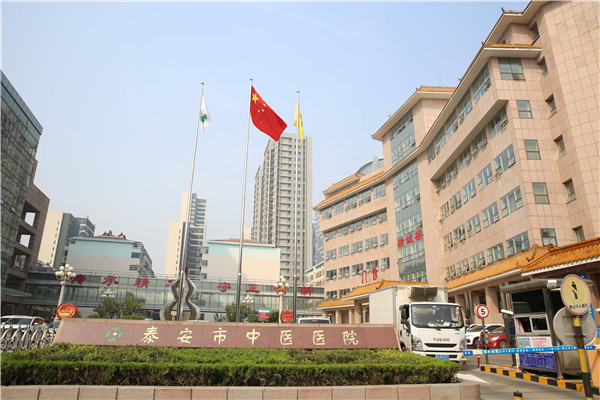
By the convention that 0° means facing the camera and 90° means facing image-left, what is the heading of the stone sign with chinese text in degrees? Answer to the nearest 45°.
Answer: approximately 0°

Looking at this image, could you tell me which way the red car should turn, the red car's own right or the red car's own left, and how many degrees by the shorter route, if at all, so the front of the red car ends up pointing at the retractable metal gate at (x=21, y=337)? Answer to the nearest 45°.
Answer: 0° — it already faces it

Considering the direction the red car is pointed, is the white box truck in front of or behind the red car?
in front

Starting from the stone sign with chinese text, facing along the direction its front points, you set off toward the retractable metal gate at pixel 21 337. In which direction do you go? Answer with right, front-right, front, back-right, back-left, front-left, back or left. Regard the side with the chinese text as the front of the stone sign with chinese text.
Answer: back-right

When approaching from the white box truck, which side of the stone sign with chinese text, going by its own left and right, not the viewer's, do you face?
left

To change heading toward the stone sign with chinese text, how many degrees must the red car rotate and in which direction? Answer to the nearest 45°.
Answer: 0° — it already faces it

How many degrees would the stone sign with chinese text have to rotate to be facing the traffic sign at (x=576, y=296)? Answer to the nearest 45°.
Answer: approximately 45° to its left

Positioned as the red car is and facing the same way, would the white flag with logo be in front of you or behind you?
in front

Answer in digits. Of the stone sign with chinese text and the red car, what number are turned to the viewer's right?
0

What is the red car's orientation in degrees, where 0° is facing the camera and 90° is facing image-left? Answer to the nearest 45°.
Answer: approximately 45°

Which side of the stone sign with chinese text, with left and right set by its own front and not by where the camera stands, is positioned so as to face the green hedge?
front

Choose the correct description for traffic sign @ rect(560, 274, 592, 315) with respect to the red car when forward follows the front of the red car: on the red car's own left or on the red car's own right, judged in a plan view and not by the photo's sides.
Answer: on the red car's own left
